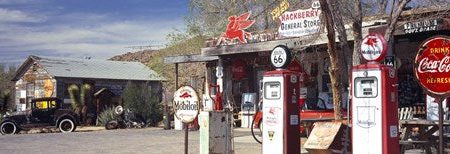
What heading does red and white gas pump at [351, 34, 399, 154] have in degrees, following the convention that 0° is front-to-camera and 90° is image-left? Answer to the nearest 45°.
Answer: approximately 45°

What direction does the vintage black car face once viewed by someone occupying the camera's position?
facing to the left of the viewer

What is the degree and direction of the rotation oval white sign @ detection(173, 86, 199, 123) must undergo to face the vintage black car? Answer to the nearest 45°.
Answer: approximately 135° to its right

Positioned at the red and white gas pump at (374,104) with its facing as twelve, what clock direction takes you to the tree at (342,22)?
The tree is roughly at 4 o'clock from the red and white gas pump.

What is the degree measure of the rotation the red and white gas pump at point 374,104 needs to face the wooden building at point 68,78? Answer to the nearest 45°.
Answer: approximately 90° to its right

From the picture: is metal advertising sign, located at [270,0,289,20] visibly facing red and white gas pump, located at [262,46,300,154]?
yes

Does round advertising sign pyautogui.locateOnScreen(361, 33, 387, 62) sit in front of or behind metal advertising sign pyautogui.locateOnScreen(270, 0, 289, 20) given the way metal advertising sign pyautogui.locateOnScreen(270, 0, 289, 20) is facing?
in front

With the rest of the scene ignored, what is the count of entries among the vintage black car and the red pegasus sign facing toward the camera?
1

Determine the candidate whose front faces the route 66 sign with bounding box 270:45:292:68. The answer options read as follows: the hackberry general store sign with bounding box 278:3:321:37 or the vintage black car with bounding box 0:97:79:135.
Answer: the hackberry general store sign
